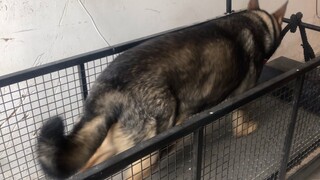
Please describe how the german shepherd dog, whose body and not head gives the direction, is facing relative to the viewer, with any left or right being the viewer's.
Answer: facing away from the viewer and to the right of the viewer
